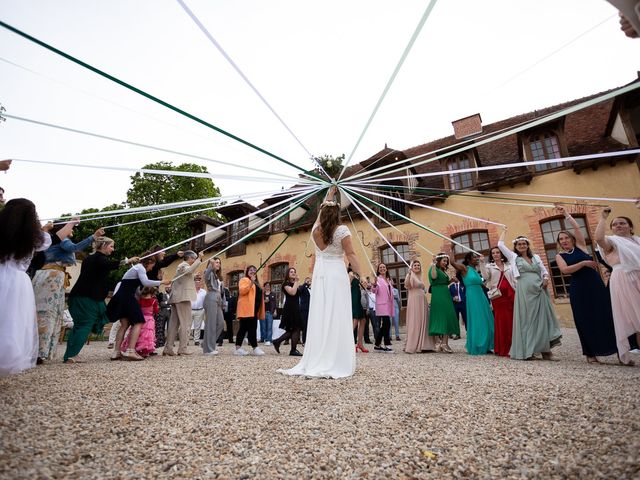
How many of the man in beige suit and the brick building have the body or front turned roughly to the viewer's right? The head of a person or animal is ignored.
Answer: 1

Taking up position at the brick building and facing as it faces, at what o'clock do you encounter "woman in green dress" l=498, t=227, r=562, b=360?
The woman in green dress is roughly at 11 o'clock from the brick building.

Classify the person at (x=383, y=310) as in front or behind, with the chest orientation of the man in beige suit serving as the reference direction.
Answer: in front

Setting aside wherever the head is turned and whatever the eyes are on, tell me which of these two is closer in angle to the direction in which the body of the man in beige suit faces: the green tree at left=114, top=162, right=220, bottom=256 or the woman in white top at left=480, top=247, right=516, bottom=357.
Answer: the woman in white top

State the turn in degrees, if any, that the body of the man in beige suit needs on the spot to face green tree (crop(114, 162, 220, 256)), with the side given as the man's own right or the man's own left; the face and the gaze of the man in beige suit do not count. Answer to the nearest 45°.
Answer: approximately 90° to the man's own left

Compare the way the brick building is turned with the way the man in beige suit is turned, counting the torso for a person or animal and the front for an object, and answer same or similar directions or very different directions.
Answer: very different directions

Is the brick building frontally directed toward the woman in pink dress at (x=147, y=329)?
yes

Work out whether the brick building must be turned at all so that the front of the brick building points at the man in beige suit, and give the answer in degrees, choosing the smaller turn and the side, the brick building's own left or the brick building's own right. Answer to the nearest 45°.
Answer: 0° — it already faces them

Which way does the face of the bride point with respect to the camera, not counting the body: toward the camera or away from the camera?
away from the camera

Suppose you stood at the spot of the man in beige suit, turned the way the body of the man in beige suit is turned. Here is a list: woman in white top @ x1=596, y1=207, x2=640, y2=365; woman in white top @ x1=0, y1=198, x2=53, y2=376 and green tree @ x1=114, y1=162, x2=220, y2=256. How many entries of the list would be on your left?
1

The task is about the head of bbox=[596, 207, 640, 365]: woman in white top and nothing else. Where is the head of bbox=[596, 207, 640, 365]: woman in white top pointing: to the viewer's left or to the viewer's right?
to the viewer's left

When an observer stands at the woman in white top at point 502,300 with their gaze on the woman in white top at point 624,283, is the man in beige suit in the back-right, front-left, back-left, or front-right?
back-right

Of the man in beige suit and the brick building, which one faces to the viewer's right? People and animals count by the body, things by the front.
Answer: the man in beige suit

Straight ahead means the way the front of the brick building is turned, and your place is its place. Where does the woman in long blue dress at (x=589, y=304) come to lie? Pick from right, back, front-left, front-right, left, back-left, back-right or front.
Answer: front-left

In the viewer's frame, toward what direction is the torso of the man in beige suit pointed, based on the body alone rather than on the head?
to the viewer's right
